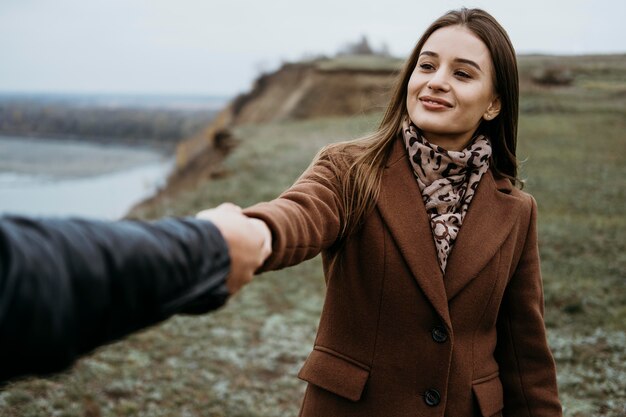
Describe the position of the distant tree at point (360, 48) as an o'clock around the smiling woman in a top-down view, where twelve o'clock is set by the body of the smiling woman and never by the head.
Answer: The distant tree is roughly at 6 o'clock from the smiling woman.

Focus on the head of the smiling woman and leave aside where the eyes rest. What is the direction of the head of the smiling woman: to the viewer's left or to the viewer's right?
to the viewer's left

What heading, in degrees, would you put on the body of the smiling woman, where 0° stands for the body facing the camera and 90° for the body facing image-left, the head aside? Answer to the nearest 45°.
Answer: approximately 0°
